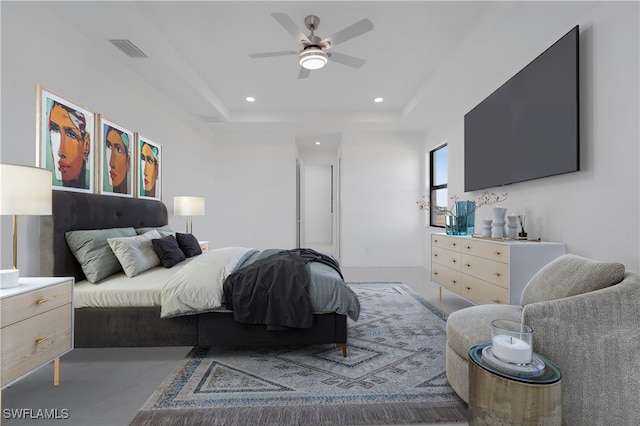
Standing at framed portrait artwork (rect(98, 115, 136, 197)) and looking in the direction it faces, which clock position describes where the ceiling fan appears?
The ceiling fan is roughly at 12 o'clock from the framed portrait artwork.

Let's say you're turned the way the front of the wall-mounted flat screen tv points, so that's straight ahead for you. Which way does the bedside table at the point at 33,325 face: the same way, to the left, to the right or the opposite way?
the opposite way

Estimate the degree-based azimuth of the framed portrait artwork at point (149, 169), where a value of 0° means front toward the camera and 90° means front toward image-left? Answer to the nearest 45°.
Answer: approximately 315°

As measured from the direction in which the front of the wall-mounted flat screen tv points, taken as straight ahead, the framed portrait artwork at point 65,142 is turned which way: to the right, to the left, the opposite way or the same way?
the opposite way

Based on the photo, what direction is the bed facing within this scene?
to the viewer's right

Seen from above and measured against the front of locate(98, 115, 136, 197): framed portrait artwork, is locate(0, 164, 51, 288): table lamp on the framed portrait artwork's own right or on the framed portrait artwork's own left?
on the framed portrait artwork's own right

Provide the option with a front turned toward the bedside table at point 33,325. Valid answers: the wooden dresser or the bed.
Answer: the wooden dresser

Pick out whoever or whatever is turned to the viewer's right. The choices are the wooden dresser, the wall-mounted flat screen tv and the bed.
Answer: the bed

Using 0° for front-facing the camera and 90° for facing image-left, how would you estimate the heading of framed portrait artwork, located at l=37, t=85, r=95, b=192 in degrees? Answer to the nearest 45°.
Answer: approximately 315°

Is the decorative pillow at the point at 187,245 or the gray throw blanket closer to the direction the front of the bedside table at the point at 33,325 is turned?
the gray throw blanket

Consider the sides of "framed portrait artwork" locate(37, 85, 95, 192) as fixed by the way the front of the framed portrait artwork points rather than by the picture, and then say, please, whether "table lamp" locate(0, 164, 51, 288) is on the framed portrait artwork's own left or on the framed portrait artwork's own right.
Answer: on the framed portrait artwork's own right
